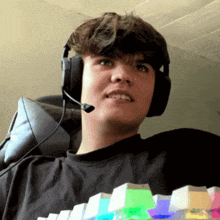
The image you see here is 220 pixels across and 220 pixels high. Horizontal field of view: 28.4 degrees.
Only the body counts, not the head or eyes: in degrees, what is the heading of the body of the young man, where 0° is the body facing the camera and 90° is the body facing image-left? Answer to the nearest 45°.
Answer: approximately 0°
